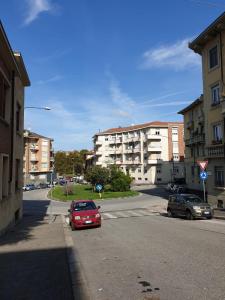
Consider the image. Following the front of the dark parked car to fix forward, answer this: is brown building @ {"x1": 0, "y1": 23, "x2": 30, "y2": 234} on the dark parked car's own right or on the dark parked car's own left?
on the dark parked car's own right

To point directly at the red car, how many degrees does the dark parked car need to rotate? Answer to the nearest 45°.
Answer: approximately 90° to its right

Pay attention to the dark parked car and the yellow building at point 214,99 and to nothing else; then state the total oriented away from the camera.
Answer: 0

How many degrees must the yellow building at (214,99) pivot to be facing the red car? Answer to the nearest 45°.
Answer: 0° — it already faces it

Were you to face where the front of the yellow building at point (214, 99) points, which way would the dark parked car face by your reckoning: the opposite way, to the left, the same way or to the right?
to the left

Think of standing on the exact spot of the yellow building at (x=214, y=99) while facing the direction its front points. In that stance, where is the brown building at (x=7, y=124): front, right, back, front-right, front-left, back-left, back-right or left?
front

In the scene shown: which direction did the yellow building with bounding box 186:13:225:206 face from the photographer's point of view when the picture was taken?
facing the viewer and to the left of the viewer
